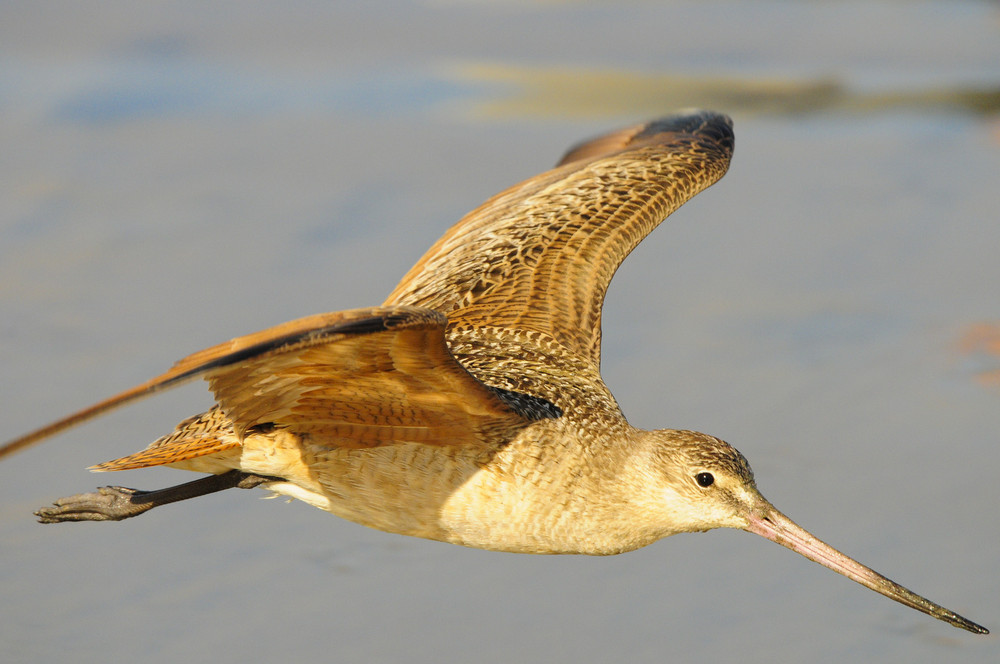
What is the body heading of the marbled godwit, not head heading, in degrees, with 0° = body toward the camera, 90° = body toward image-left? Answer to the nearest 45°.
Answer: approximately 270°
